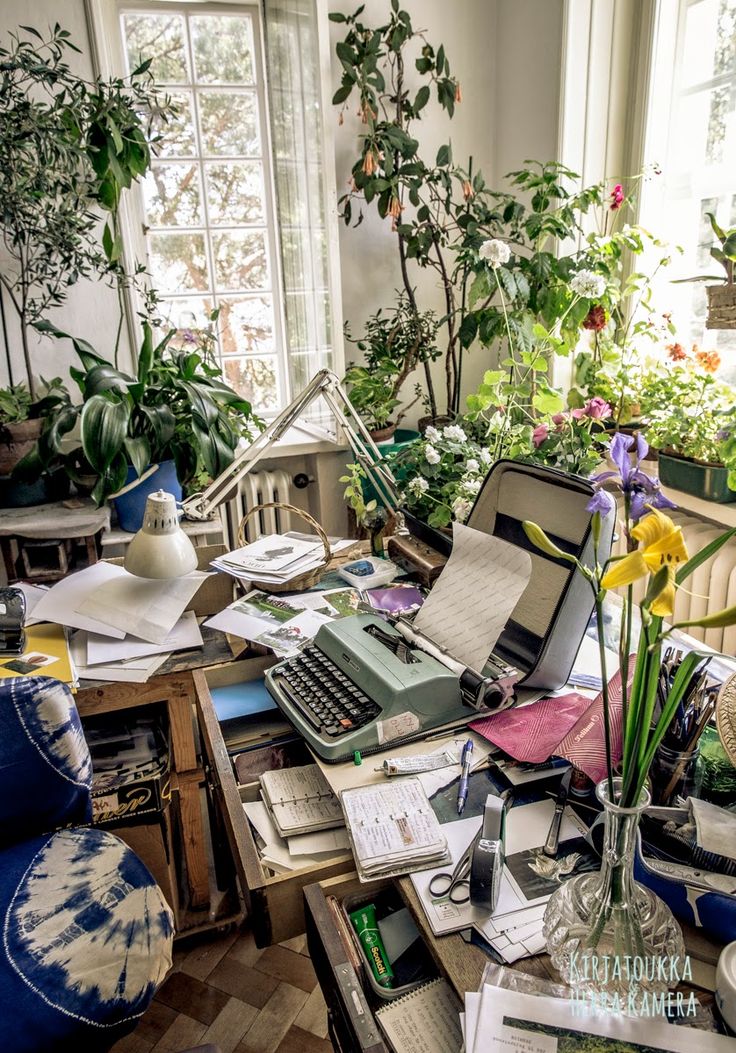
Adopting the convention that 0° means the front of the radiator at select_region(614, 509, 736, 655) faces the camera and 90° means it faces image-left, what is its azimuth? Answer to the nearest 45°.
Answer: approximately 45°

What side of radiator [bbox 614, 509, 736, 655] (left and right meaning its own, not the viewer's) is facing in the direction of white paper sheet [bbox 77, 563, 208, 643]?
front

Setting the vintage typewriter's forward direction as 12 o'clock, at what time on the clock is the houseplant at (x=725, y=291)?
The houseplant is roughly at 6 o'clock from the vintage typewriter.

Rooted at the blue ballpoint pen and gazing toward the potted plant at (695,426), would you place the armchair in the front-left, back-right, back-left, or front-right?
back-left

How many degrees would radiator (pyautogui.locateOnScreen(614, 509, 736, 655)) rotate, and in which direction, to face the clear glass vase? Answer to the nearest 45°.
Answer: approximately 45° to its left

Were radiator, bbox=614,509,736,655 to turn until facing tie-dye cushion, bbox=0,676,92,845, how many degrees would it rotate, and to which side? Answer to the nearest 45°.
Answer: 0° — it already faces it

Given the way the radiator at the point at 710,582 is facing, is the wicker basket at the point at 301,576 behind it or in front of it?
in front

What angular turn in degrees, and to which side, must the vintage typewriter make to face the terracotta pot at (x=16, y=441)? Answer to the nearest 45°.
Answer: approximately 90° to its right

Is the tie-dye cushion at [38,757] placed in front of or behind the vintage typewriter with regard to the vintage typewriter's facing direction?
in front

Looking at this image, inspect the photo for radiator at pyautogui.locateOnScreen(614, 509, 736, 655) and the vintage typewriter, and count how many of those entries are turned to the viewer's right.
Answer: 0

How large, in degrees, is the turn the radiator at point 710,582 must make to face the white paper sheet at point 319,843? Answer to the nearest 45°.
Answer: approximately 45° to its left

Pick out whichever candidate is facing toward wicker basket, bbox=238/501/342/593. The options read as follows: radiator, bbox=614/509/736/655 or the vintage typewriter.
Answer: the radiator
